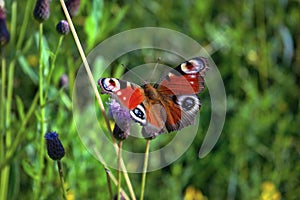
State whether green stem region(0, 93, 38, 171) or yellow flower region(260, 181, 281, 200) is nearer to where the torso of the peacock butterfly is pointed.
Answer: the green stem

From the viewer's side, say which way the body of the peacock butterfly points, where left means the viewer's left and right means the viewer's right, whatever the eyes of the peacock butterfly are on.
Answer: facing away from the viewer and to the left of the viewer
